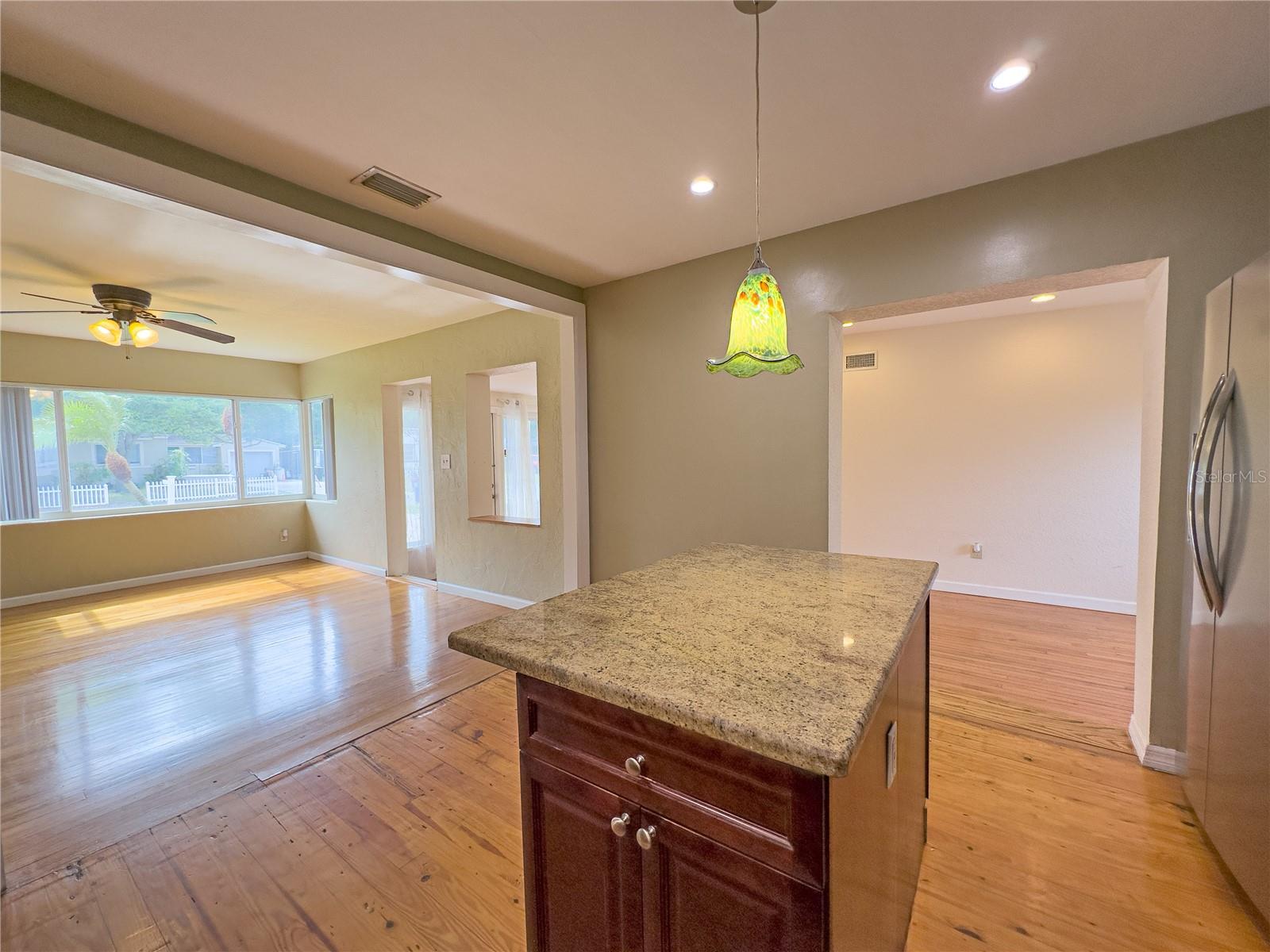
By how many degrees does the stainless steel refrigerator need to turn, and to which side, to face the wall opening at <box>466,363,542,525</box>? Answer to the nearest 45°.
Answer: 0° — it already faces it

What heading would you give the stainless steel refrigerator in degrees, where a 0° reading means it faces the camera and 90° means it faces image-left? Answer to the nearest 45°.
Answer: approximately 90°

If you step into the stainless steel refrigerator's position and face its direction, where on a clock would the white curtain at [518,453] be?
The white curtain is roughly at 12 o'clock from the stainless steel refrigerator.

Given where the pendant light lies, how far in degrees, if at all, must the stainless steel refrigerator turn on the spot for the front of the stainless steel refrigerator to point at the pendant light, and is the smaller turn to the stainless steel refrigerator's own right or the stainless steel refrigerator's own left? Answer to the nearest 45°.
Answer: approximately 45° to the stainless steel refrigerator's own left

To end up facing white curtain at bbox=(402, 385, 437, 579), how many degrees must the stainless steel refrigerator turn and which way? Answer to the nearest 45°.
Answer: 0° — it already faces it

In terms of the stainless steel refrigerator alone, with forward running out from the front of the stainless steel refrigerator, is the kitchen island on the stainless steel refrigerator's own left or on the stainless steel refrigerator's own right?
on the stainless steel refrigerator's own left
